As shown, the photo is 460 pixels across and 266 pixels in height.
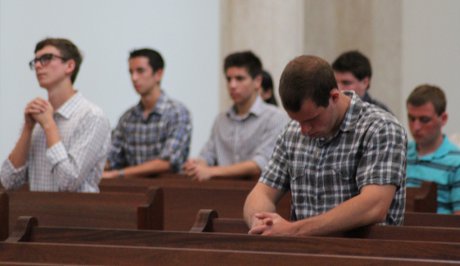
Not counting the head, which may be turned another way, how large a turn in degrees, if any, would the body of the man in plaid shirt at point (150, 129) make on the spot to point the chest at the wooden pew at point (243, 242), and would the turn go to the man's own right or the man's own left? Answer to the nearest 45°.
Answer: approximately 45° to the man's own left

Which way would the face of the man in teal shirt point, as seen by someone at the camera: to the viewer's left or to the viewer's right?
to the viewer's left

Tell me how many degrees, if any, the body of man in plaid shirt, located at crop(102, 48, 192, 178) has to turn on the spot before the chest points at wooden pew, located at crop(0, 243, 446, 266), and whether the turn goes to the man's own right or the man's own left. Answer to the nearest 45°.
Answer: approximately 45° to the man's own left

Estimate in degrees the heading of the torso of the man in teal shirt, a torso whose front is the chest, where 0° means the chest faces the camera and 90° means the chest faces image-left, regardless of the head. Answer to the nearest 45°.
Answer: approximately 45°

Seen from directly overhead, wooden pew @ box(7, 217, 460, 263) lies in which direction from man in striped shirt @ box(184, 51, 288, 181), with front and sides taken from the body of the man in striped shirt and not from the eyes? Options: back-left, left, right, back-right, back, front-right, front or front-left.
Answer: front-left

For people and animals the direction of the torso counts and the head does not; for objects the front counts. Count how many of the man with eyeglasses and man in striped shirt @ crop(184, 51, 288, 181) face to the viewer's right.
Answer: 0

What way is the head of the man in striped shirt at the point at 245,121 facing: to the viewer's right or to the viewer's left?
to the viewer's left

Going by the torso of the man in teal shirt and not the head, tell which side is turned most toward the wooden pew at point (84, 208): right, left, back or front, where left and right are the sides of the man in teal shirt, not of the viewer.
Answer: front

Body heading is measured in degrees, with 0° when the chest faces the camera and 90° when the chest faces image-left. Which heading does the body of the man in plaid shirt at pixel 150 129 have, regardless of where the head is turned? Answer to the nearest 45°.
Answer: approximately 45°

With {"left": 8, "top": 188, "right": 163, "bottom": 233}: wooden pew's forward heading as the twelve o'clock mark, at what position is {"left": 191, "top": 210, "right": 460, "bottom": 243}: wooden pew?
{"left": 191, "top": 210, "right": 460, "bottom": 243}: wooden pew is roughly at 9 o'clock from {"left": 8, "top": 188, "right": 163, "bottom": 233}: wooden pew.

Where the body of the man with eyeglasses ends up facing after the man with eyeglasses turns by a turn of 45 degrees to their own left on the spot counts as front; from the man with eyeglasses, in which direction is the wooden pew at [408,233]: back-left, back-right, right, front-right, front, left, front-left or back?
front-left
